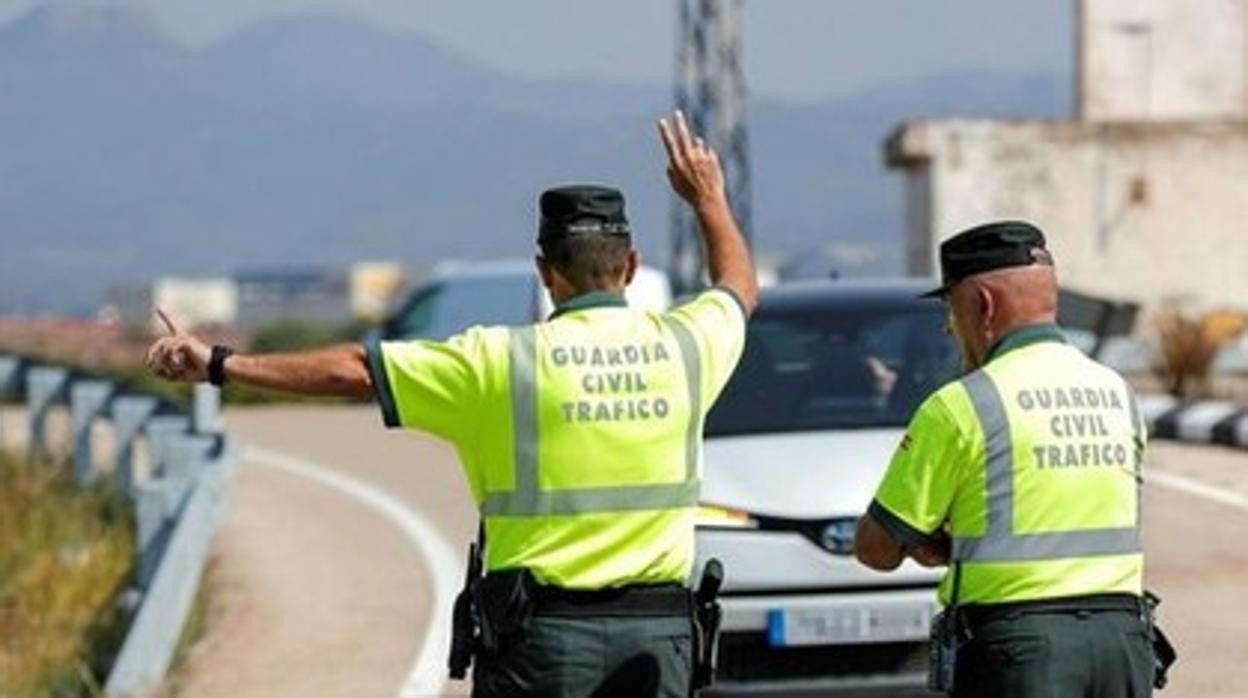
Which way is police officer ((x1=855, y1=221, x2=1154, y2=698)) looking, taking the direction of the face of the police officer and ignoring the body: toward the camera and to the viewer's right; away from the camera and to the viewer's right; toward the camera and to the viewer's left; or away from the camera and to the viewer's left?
away from the camera and to the viewer's left

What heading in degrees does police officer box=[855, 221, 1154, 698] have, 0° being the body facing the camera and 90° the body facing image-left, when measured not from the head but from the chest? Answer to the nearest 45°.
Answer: approximately 135°

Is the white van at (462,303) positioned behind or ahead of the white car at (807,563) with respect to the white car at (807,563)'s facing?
behind

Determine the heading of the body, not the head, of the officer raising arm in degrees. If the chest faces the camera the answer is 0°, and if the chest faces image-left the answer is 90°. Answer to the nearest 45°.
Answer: approximately 180°

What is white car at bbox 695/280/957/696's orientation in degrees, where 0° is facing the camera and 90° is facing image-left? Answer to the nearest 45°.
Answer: approximately 0°

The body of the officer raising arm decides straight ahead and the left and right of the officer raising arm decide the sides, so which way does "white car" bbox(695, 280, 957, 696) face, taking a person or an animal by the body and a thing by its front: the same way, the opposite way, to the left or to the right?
the opposite way

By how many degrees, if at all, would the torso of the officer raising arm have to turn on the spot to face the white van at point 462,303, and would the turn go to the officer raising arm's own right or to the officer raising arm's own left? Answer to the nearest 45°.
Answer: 0° — they already face it

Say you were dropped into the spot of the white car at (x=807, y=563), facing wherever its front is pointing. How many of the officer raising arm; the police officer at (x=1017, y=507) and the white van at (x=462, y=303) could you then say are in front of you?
2

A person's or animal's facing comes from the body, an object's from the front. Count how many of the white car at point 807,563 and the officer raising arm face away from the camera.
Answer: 1
